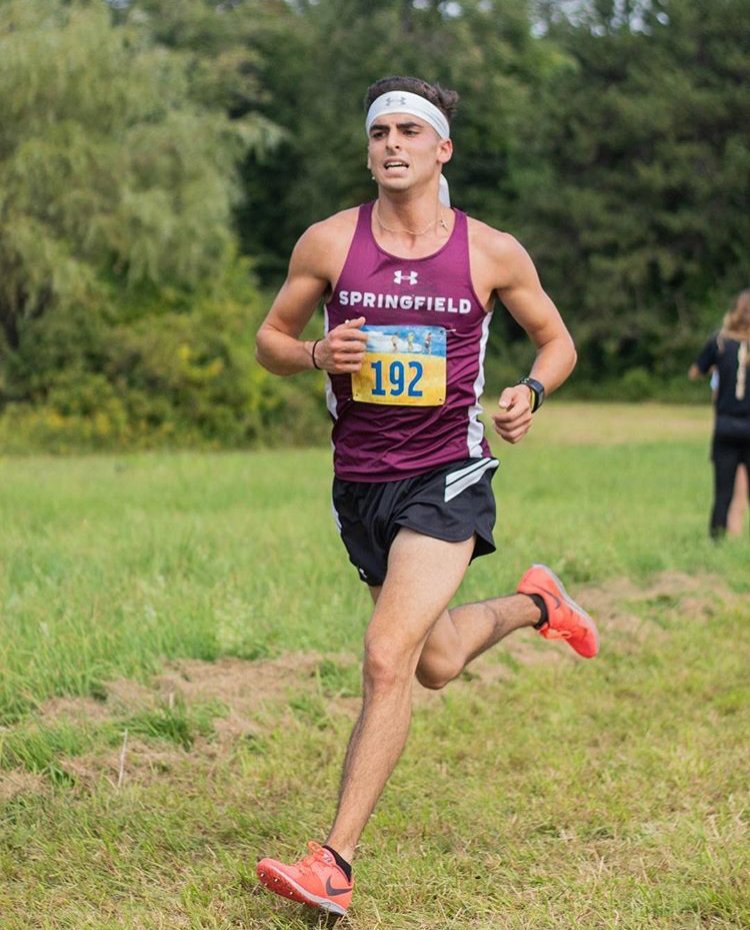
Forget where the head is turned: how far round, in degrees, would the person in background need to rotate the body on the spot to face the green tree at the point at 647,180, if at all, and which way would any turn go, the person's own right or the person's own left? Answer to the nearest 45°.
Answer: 0° — they already face it

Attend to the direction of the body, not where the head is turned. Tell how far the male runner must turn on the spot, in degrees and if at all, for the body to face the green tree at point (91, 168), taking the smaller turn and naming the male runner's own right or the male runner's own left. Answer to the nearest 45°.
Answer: approximately 135° to the male runner's own right

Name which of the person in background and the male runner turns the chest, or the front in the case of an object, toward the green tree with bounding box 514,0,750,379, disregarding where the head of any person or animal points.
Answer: the person in background

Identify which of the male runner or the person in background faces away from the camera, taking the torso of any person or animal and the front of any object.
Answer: the person in background

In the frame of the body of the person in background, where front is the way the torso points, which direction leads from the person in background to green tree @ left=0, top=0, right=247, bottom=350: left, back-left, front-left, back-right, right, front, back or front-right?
front-left

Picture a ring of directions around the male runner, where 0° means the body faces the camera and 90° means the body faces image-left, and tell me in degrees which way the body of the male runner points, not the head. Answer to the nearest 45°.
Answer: approximately 45°

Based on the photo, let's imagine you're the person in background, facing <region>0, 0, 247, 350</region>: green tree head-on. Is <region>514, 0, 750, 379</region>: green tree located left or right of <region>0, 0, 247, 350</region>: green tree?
right

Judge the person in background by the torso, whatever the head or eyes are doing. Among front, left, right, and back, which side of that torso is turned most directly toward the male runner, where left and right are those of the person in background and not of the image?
back

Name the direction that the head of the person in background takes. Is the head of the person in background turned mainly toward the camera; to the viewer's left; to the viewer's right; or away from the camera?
away from the camera

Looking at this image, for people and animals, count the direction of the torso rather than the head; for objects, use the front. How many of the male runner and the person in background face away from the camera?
1

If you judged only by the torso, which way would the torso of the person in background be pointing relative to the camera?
away from the camera
